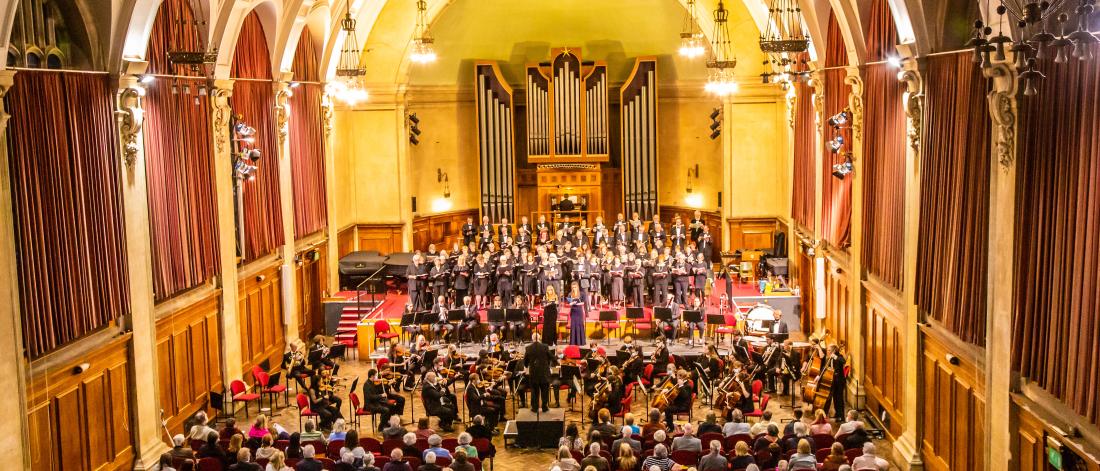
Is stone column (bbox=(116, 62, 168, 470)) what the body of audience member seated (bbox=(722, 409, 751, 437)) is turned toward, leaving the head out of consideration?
no

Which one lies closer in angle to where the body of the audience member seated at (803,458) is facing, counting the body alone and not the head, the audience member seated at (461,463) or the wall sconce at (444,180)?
the wall sconce

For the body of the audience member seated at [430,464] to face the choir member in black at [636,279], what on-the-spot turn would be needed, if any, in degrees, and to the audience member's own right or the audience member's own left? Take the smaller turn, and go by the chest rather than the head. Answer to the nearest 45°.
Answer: approximately 45° to the audience member's own right

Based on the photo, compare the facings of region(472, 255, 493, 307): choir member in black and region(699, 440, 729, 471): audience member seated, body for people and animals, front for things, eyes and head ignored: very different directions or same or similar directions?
very different directions

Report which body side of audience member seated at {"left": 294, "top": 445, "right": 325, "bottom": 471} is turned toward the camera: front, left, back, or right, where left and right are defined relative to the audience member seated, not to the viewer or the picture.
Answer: back

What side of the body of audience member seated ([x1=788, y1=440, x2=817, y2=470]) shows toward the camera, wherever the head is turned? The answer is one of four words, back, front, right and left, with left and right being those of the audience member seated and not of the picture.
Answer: back

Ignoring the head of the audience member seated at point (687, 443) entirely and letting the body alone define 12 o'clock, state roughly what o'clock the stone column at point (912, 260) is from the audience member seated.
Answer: The stone column is roughly at 2 o'clock from the audience member seated.

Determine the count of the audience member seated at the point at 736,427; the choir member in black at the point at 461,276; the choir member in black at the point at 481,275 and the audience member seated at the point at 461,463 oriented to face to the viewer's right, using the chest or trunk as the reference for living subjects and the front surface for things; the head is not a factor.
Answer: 0

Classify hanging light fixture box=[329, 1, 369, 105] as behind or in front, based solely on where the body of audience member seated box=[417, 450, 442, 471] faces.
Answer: in front

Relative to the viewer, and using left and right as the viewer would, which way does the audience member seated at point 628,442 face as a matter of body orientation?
facing away from the viewer

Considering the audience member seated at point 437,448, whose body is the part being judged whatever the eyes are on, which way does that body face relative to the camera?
away from the camera

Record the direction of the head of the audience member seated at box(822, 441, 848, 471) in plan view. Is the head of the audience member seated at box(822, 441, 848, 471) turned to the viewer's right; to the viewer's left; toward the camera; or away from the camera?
away from the camera

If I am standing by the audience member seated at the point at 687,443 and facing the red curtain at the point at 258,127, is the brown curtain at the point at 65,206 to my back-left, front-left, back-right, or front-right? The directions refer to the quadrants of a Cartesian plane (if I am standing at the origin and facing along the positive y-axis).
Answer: front-left

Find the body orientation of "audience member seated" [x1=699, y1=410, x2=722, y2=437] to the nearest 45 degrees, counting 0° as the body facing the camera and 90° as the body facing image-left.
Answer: approximately 180°

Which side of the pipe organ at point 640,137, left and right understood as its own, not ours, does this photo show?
front

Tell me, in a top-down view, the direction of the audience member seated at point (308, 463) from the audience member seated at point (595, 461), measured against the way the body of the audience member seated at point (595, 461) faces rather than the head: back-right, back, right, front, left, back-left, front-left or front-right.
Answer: left

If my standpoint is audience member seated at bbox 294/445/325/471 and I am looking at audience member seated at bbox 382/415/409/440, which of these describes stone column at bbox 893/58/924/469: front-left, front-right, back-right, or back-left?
front-right

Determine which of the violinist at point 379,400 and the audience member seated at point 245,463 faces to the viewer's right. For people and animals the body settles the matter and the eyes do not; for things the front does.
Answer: the violinist
